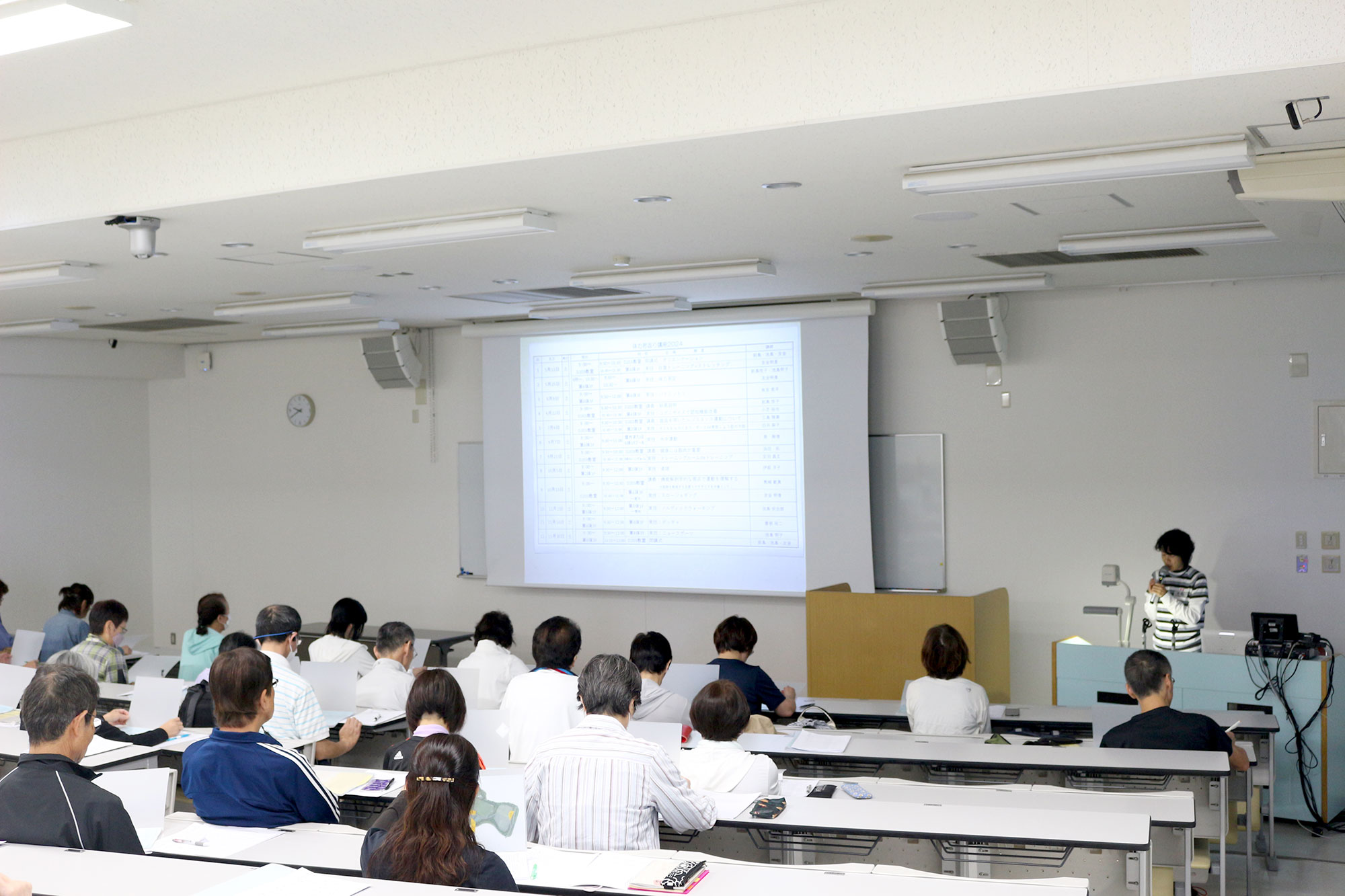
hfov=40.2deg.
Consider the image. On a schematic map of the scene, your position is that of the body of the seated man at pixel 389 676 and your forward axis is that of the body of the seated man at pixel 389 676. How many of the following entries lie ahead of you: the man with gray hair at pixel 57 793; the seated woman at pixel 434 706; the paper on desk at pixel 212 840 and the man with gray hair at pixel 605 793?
0

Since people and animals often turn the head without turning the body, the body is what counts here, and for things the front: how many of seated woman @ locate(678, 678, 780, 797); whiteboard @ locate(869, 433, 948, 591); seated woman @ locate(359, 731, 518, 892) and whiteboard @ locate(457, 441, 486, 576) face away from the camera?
2

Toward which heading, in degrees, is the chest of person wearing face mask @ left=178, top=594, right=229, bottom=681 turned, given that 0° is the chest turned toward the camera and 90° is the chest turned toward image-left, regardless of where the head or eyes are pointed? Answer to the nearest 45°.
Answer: approximately 225°

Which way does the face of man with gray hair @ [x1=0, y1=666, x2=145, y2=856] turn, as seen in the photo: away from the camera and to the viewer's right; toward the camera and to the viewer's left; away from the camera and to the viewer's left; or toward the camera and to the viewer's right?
away from the camera and to the viewer's right

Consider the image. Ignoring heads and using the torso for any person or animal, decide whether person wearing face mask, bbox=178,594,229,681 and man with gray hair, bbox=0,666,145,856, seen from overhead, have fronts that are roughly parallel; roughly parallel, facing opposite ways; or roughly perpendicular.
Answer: roughly parallel

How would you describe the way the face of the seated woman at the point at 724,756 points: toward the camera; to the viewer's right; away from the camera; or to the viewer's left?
away from the camera

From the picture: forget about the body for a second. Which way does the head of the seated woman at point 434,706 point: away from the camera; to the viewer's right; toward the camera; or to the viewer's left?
away from the camera

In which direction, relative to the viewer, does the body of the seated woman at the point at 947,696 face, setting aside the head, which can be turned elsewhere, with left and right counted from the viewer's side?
facing away from the viewer

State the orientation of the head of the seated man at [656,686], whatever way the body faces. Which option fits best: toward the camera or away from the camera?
away from the camera

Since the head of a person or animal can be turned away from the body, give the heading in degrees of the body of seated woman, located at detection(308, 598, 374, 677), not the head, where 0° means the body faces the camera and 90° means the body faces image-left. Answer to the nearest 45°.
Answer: approximately 225°

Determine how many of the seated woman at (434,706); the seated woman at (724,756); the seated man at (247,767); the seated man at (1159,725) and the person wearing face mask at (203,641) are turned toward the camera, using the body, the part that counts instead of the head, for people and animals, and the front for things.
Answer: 0

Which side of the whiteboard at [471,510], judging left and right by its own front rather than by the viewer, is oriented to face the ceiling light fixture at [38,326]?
right

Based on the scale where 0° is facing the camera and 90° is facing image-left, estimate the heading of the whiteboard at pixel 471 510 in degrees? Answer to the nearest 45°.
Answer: approximately 0°

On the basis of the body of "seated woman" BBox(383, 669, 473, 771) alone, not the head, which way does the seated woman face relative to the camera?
away from the camera

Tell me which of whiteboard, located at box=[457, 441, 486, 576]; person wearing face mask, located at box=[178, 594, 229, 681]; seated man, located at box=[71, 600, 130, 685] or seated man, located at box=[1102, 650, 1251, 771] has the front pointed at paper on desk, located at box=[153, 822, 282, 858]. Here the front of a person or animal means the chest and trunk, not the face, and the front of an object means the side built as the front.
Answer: the whiteboard

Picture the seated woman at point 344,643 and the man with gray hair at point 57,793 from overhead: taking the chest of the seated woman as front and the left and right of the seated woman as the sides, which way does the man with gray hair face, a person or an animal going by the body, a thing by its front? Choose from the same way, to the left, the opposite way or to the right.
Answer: the same way

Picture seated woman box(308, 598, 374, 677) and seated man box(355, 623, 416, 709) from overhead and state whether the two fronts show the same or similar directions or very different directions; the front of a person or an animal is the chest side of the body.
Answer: same or similar directions

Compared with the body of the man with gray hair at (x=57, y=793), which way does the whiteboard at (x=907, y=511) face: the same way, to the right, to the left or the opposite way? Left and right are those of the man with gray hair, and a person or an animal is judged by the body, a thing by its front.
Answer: the opposite way

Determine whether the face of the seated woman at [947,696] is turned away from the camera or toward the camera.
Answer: away from the camera

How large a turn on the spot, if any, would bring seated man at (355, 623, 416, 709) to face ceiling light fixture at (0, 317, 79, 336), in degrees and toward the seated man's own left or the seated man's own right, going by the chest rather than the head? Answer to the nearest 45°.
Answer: approximately 90° to the seated man's own left
